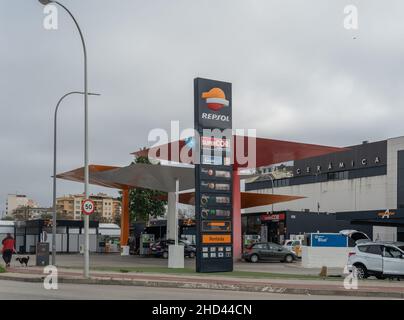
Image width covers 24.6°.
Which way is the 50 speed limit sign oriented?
toward the camera

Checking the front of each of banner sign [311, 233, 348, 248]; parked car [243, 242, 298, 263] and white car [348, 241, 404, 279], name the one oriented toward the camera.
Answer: the banner sign

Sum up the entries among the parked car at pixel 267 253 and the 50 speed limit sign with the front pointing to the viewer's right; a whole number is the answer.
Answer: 1

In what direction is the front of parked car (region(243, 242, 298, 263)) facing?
to the viewer's right

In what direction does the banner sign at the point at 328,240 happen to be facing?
toward the camera

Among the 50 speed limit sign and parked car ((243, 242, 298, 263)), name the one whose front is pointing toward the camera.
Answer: the 50 speed limit sign

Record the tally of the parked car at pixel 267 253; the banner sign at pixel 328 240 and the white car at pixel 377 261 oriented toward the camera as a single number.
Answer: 1

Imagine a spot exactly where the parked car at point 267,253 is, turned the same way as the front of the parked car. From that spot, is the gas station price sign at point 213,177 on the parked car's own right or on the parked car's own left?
on the parked car's own right

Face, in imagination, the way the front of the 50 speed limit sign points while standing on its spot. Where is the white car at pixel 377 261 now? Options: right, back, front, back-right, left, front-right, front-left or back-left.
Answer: left
